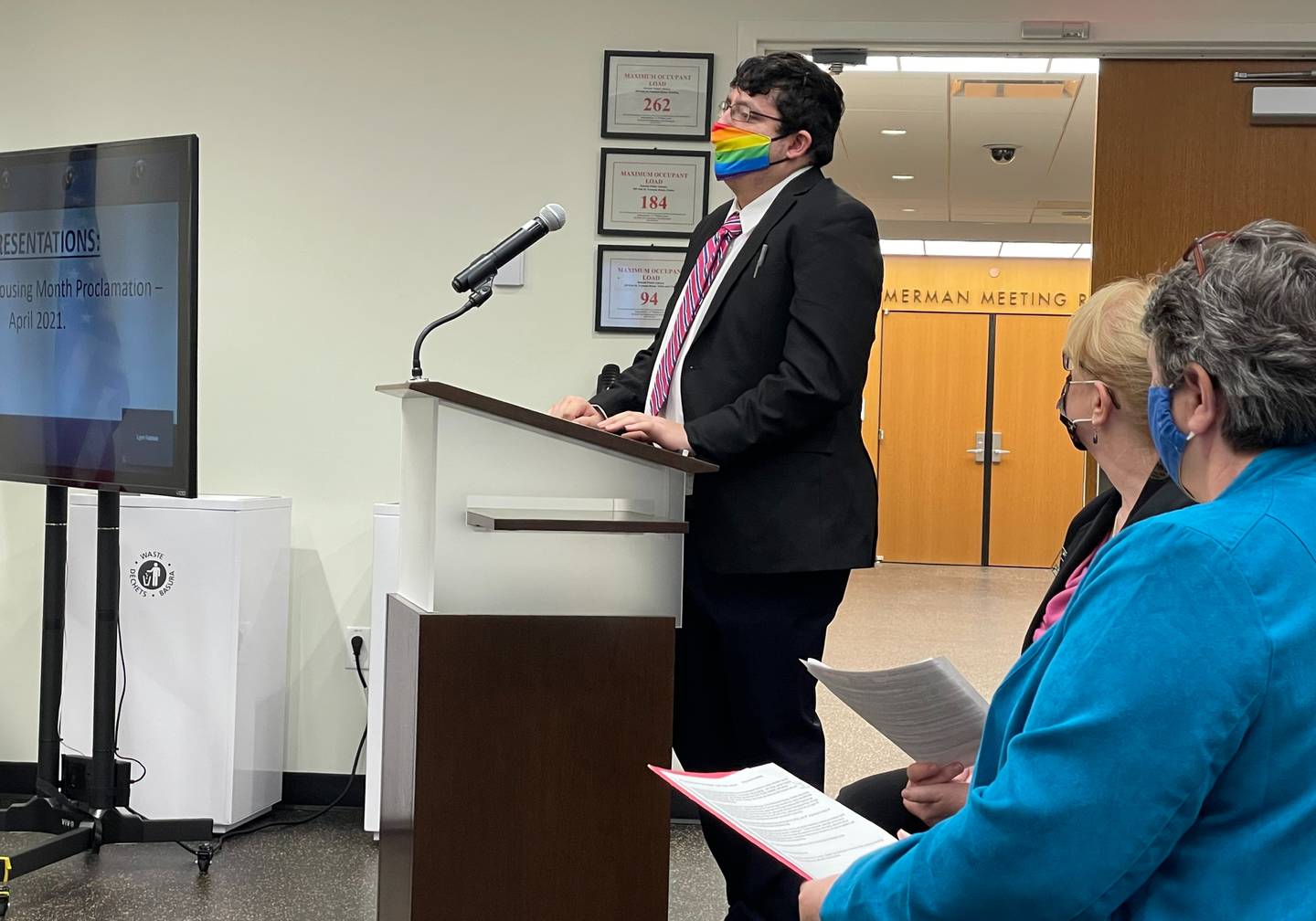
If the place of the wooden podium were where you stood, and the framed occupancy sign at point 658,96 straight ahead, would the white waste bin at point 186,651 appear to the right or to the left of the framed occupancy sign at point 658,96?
left

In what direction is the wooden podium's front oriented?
to the viewer's left

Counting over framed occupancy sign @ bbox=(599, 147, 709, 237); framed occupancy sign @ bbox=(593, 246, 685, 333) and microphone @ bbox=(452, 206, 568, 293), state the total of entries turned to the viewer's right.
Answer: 1

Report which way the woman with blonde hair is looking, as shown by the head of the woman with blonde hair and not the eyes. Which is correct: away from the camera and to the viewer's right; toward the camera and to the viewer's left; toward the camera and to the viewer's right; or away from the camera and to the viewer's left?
away from the camera and to the viewer's left

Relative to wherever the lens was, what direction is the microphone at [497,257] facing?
facing to the right of the viewer

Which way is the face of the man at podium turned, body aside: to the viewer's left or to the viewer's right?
to the viewer's left

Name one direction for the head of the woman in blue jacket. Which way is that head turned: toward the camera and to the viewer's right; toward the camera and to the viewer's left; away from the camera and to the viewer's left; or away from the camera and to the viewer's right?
away from the camera and to the viewer's left

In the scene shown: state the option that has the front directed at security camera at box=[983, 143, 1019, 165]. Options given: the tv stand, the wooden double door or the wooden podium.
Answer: the wooden double door

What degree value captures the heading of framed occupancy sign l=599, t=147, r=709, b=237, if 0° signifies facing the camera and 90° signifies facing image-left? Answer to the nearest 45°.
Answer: approximately 0°
